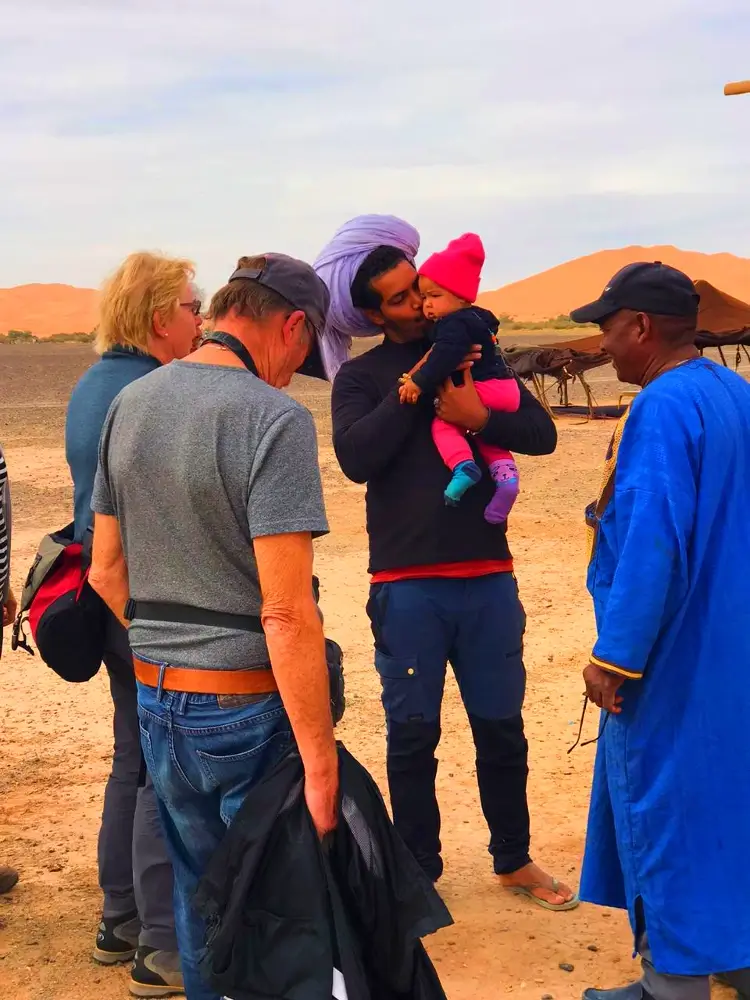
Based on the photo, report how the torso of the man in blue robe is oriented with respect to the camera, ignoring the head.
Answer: to the viewer's left

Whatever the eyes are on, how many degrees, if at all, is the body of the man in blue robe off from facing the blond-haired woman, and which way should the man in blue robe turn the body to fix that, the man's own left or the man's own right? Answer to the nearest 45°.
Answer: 0° — they already face them

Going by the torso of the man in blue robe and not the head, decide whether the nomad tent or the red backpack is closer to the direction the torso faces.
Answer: the red backpack

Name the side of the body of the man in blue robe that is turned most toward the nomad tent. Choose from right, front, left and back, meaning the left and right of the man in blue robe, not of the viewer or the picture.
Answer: right

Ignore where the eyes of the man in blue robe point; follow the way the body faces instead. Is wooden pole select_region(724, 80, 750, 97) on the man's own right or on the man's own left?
on the man's own right

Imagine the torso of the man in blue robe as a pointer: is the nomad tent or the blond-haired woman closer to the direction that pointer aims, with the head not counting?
the blond-haired woman

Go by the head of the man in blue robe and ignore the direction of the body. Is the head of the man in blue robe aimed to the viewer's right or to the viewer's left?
to the viewer's left
